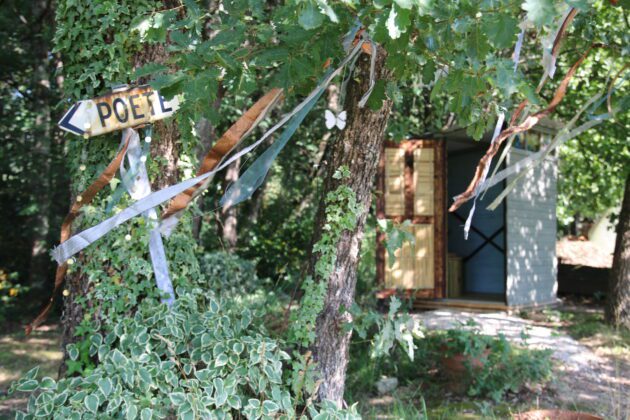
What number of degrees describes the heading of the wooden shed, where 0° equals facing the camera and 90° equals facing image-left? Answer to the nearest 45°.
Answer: approximately 45°

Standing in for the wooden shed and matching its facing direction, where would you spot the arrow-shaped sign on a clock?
The arrow-shaped sign is roughly at 11 o'clock from the wooden shed.

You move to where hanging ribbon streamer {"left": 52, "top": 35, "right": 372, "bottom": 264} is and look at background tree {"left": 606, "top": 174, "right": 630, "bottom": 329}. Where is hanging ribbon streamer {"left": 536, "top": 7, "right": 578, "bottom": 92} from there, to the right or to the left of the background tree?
right

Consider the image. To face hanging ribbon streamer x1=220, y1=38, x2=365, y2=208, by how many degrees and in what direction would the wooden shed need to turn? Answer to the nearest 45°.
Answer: approximately 45° to its left

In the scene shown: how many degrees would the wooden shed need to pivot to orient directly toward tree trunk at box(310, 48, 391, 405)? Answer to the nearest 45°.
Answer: approximately 45° to its left
